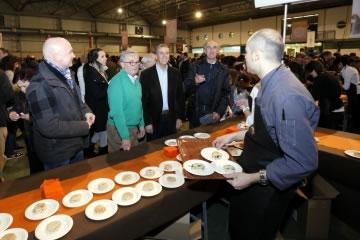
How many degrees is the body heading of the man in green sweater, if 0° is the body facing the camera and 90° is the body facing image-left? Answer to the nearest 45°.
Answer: approximately 315°

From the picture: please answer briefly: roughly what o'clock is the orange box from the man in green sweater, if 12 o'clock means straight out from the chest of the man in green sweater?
The orange box is roughly at 2 o'clock from the man in green sweater.

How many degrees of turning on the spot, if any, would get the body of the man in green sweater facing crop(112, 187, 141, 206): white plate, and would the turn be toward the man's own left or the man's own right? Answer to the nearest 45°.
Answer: approximately 45° to the man's own right

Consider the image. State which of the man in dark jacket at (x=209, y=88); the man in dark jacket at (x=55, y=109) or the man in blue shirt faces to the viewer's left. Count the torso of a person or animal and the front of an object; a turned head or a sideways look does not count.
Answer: the man in blue shirt

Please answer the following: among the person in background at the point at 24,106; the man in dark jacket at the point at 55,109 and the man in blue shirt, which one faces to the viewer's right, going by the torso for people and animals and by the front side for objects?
the man in dark jacket

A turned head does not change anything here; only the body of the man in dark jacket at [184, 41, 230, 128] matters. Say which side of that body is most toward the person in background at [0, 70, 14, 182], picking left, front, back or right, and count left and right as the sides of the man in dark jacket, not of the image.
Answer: right

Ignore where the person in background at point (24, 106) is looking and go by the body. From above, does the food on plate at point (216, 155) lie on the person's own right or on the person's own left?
on the person's own left

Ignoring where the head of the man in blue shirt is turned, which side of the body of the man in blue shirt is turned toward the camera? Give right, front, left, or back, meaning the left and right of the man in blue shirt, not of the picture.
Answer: left

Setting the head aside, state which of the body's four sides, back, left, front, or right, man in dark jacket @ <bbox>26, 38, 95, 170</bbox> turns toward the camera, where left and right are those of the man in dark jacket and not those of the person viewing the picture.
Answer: right

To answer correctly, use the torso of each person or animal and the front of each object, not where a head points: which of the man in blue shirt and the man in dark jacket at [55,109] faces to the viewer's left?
the man in blue shirt

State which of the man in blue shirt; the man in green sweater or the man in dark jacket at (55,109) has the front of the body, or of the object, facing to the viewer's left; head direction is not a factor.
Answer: the man in blue shirt

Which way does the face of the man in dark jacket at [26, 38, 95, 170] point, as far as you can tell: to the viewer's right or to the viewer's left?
to the viewer's right
